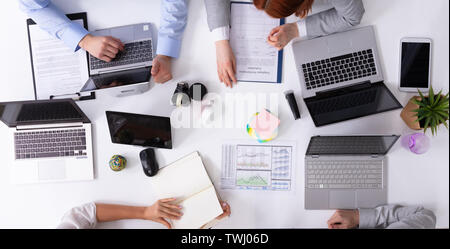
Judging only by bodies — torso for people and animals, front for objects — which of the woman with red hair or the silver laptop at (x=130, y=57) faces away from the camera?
the silver laptop

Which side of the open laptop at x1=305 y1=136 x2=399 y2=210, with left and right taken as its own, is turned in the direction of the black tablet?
right

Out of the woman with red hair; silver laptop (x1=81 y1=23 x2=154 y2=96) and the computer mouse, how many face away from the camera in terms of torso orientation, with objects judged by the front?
2

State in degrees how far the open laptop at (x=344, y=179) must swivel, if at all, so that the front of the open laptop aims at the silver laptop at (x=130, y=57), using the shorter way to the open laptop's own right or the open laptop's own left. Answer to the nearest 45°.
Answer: approximately 90° to the open laptop's own right

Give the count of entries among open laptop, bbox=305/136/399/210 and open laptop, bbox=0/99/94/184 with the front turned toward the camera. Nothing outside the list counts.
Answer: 2

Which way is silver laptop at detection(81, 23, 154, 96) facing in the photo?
away from the camera

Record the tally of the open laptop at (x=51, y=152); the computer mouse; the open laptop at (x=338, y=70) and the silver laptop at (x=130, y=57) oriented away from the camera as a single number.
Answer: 3

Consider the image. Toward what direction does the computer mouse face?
away from the camera

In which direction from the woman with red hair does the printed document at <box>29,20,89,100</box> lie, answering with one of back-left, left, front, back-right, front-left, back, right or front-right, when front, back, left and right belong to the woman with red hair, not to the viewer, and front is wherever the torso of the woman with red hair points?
right

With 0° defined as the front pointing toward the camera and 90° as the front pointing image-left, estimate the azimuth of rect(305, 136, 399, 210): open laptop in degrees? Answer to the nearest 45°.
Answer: approximately 0°

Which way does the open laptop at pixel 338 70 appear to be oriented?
away from the camera

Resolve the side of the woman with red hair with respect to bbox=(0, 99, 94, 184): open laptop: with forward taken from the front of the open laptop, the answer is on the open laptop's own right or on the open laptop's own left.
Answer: on the open laptop's own left

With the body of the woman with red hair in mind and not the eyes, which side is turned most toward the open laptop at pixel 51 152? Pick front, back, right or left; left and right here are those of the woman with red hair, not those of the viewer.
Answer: right

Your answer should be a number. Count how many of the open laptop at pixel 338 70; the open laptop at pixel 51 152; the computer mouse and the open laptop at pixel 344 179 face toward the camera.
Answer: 2

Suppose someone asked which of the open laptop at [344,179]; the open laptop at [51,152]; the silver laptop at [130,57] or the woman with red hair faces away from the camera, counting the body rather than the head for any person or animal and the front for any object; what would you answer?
the silver laptop
